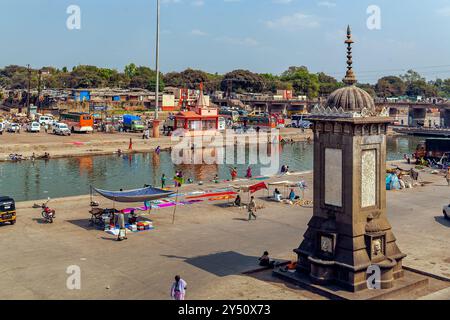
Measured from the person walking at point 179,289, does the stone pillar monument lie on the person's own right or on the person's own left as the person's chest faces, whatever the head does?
on the person's own right

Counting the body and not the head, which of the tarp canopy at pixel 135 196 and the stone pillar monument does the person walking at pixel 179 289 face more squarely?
the tarp canopy

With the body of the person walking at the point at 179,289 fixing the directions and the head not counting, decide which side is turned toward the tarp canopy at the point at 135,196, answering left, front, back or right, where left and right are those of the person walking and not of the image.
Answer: front

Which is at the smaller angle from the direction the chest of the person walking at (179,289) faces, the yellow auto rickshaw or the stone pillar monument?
the yellow auto rickshaw

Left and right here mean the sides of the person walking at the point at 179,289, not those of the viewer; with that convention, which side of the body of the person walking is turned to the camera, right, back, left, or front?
back

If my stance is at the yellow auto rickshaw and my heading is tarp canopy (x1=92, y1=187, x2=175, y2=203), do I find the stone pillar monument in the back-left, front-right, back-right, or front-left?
front-right

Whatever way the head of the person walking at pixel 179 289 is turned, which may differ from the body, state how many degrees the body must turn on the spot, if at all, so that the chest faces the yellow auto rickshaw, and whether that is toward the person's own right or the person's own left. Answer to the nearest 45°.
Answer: approximately 45° to the person's own left

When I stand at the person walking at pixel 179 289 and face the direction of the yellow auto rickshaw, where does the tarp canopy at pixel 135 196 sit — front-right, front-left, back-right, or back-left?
front-right

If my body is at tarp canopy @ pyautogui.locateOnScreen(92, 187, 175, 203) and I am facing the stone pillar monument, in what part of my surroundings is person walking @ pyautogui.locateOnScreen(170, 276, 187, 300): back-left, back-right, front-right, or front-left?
front-right
